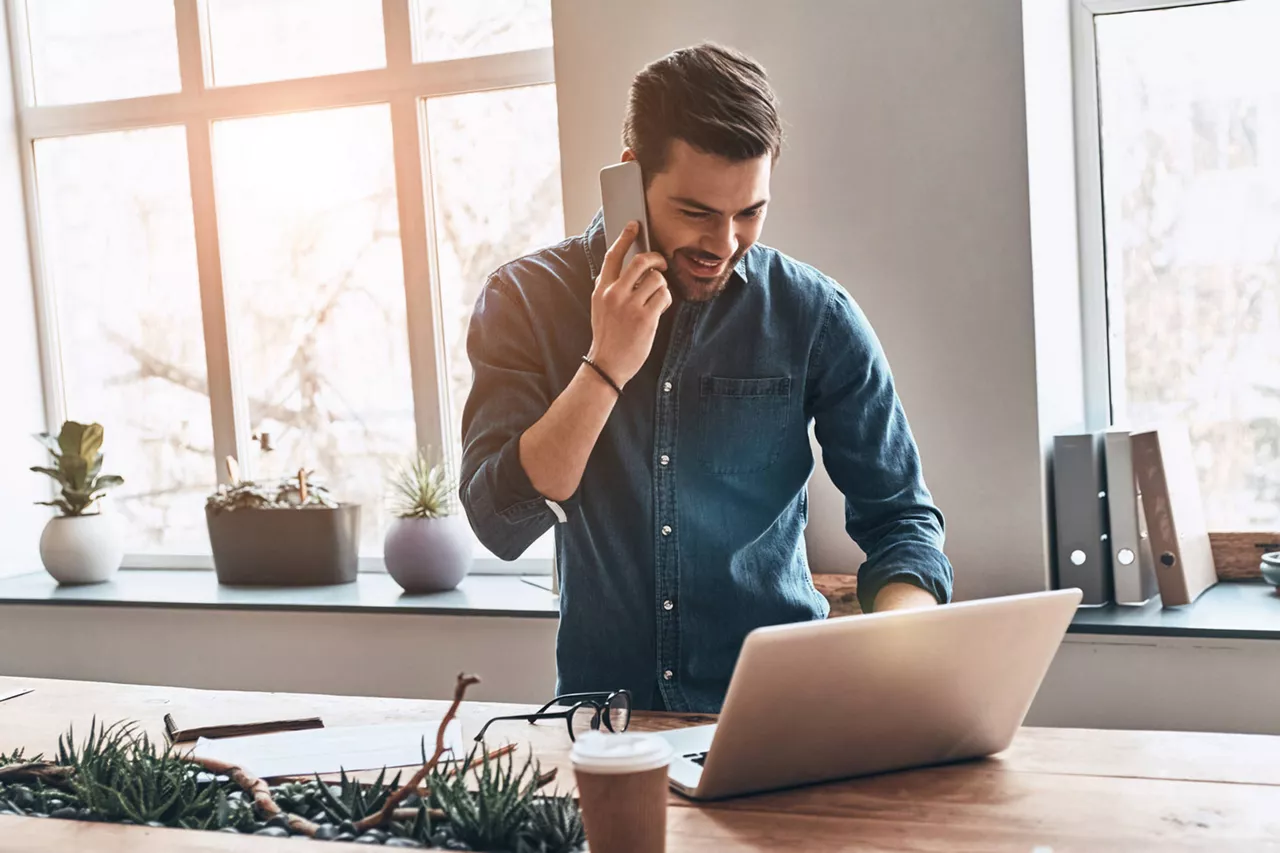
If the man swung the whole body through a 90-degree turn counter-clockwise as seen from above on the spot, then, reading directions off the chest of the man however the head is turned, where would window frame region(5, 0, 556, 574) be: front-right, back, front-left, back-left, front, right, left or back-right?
back-left

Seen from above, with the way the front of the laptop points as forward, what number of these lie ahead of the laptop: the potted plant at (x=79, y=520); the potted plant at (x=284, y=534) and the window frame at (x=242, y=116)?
3

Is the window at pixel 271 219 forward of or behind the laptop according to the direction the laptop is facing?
forward

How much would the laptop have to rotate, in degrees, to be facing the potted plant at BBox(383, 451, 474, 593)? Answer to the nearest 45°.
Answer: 0° — it already faces it

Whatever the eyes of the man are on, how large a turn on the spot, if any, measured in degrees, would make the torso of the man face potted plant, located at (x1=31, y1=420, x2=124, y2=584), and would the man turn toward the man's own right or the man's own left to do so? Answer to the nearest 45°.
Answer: approximately 135° to the man's own right

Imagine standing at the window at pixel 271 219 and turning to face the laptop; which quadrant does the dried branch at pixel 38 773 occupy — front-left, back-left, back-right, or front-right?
front-right

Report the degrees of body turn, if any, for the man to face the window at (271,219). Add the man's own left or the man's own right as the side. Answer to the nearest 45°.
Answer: approximately 135° to the man's own right

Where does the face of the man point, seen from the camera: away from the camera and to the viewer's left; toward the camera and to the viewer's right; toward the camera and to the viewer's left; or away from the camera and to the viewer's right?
toward the camera and to the viewer's right

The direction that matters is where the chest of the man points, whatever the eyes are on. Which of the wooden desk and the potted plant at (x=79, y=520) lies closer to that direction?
the wooden desk

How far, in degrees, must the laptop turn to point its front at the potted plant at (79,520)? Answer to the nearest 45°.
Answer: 0° — it already faces it

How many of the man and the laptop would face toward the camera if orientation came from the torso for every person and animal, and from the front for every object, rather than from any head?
1

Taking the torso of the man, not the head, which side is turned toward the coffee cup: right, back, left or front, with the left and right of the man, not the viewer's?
front

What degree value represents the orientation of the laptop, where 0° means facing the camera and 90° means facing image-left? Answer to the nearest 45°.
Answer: approximately 135°

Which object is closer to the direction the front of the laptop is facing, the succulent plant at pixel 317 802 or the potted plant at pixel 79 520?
the potted plant

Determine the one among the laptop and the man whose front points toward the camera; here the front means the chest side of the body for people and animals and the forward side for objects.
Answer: the man

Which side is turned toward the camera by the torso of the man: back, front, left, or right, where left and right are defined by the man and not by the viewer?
front
